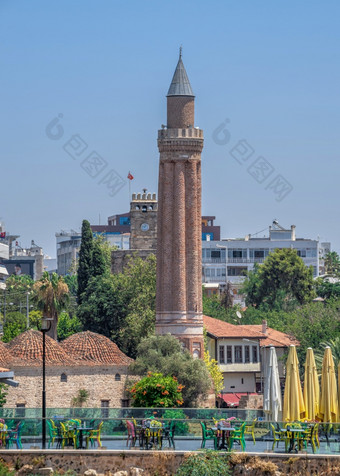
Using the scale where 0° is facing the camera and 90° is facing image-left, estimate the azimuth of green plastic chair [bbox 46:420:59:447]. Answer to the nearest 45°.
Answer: approximately 270°

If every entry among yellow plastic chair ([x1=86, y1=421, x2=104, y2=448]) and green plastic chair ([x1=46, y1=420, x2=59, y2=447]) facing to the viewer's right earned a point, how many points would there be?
1

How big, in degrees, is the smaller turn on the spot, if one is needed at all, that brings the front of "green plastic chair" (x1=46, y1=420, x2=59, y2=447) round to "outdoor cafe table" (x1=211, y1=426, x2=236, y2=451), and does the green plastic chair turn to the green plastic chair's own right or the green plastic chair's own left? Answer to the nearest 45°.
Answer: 0° — it already faces it

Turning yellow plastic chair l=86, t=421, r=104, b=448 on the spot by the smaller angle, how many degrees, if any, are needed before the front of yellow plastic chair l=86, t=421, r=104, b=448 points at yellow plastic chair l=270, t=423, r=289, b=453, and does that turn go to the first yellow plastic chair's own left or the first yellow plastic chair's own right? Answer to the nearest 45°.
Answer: approximately 180°

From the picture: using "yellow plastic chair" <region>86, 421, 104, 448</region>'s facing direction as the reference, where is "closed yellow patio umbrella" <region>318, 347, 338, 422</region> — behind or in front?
behind

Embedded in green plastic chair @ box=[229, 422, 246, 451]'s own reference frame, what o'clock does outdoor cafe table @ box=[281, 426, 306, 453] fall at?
The outdoor cafe table is roughly at 6 o'clock from the green plastic chair.

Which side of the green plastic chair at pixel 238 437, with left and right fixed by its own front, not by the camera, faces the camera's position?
left

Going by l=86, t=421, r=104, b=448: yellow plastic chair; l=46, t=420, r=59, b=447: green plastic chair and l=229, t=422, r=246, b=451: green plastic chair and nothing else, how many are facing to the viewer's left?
2

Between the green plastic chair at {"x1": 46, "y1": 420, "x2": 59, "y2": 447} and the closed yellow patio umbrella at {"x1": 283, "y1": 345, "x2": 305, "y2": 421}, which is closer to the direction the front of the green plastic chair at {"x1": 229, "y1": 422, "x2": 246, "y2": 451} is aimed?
the green plastic chair

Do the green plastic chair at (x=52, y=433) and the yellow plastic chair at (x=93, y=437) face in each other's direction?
yes

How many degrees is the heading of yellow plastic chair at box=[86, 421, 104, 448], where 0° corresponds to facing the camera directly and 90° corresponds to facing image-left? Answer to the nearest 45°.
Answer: approximately 90°

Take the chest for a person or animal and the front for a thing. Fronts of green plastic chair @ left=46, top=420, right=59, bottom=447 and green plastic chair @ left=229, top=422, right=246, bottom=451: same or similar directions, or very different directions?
very different directions

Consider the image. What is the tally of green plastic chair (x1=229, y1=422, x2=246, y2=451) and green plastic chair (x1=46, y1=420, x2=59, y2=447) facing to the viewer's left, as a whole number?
1
